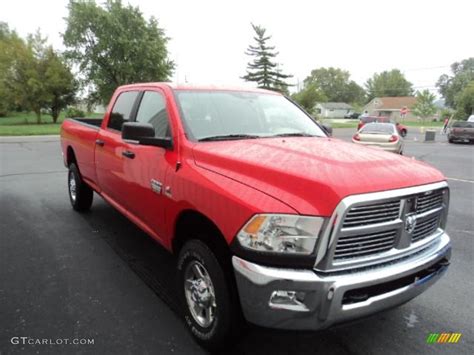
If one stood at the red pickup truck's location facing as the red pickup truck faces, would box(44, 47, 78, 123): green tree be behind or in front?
behind

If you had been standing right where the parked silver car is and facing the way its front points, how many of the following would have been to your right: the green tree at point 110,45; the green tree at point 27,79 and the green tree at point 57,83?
0

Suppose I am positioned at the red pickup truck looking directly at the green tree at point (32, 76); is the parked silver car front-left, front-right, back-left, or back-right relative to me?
front-right

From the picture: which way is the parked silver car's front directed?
away from the camera

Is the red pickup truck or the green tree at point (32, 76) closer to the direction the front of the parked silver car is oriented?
the green tree

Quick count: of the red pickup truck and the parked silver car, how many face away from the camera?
1

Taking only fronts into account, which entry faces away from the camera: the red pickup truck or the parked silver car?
the parked silver car

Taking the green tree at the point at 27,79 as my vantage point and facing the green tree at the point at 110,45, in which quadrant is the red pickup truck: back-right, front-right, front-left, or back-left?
back-right

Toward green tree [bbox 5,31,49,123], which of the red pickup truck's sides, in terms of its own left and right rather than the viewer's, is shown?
back

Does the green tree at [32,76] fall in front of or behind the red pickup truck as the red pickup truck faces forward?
behind

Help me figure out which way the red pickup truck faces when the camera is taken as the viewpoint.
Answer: facing the viewer and to the right of the viewer

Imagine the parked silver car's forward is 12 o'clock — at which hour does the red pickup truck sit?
The red pickup truck is roughly at 6 o'clock from the parked silver car.

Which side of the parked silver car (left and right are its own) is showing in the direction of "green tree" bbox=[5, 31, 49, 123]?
left

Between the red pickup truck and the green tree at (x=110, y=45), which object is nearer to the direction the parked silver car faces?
the green tree

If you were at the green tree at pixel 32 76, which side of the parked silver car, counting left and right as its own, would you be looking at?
left
